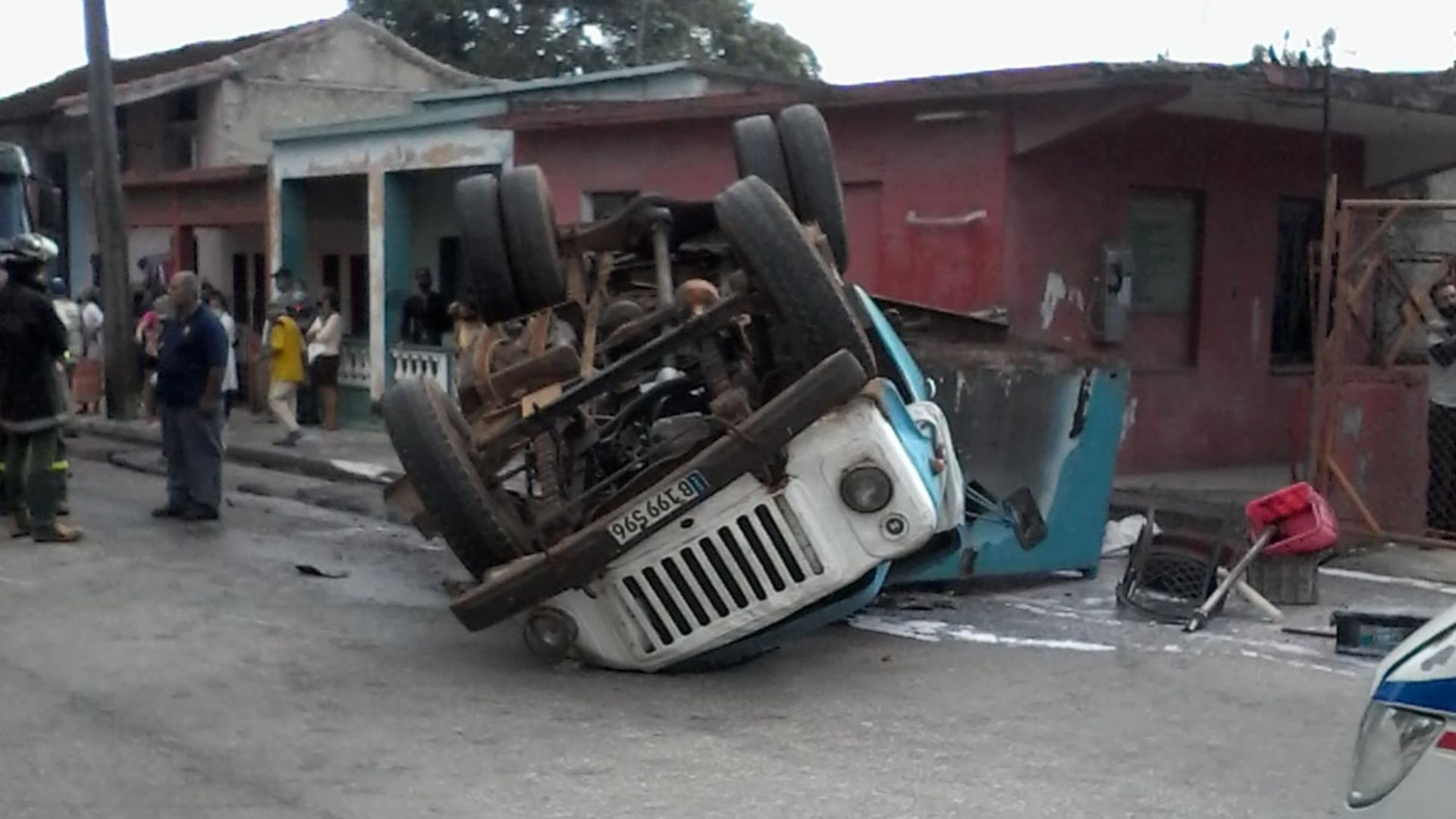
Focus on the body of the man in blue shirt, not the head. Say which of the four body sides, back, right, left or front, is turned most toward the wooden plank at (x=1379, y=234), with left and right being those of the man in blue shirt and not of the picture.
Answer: left

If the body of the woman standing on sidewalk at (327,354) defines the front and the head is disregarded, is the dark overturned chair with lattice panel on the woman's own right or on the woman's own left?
on the woman's own left

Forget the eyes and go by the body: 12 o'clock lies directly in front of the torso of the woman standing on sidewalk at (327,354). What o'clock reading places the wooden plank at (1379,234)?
The wooden plank is roughly at 8 o'clock from the woman standing on sidewalk.

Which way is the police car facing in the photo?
to the viewer's left

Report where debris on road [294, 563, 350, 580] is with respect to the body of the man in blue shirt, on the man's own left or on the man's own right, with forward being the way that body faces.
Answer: on the man's own left

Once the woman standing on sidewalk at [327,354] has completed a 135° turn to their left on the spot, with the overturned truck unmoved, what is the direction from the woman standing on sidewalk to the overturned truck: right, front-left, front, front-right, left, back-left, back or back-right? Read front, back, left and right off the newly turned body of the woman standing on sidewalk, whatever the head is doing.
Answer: front-right

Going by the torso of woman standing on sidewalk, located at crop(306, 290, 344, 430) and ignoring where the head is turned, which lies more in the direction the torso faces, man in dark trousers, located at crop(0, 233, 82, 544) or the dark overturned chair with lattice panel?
the man in dark trousers

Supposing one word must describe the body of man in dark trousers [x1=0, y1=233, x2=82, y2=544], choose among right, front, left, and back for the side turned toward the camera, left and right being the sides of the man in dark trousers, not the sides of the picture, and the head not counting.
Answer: right

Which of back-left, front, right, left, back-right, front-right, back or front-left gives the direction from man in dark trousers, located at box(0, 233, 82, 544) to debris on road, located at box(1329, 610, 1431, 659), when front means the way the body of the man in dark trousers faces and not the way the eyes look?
front-right

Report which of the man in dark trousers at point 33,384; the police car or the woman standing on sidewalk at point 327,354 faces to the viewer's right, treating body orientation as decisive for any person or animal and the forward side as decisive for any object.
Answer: the man in dark trousers

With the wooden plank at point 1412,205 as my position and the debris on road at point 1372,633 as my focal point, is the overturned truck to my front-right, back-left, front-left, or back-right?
front-right

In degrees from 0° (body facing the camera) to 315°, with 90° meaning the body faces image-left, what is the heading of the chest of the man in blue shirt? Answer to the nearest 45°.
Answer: approximately 45°
